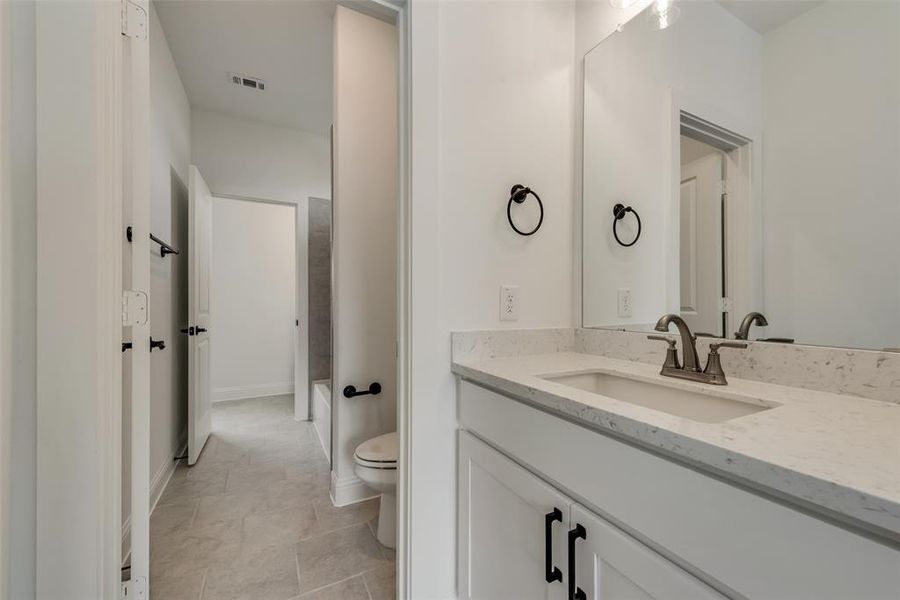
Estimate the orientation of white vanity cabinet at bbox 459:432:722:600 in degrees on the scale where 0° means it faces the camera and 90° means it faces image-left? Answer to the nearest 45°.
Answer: approximately 45°

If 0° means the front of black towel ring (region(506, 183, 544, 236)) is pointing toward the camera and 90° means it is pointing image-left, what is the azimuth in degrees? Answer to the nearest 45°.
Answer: approximately 315°
